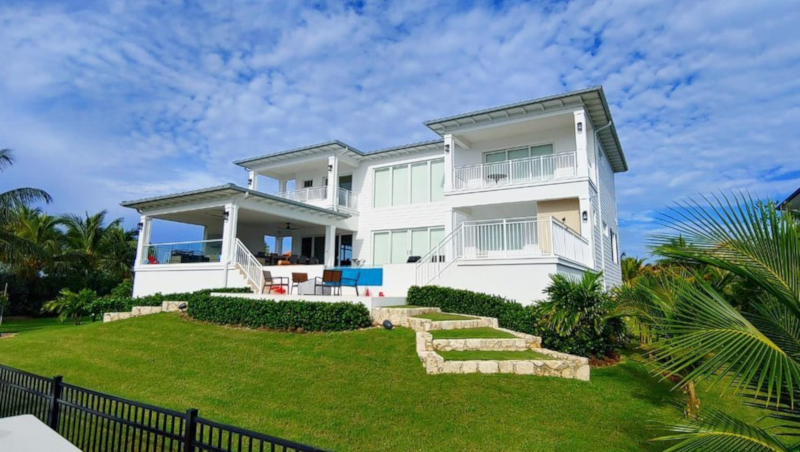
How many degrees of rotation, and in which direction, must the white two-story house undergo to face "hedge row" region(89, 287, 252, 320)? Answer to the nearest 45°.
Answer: approximately 45° to its right

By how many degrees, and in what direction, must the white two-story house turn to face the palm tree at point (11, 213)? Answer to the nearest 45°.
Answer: approximately 45° to its right

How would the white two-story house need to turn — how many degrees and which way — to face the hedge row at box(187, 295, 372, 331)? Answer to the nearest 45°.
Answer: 0° — it already faces it

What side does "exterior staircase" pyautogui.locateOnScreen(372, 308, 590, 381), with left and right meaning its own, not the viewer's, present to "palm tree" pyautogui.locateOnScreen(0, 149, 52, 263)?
right

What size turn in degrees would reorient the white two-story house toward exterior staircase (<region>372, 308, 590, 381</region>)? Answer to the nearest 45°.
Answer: approximately 45° to its left

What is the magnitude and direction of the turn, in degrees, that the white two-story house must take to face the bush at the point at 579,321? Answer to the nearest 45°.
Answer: approximately 45° to its left

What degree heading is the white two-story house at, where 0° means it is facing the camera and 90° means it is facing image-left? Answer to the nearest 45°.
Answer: approximately 45°

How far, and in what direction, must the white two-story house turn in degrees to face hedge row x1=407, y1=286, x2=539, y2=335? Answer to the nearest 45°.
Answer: approximately 45° to its left

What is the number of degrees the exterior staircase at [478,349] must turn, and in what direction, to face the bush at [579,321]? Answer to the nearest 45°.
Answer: approximately 135° to its left

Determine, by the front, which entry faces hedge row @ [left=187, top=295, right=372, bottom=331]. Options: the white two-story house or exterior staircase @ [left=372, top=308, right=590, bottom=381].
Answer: the white two-story house

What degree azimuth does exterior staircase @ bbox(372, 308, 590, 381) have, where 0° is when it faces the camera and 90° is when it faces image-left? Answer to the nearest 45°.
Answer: approximately 0°
